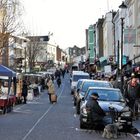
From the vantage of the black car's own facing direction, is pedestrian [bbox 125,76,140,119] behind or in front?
behind

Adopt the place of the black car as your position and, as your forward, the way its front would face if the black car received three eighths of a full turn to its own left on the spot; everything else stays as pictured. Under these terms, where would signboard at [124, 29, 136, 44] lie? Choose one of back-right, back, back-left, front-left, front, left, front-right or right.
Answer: front-left

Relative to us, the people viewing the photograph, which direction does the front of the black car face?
facing the viewer
